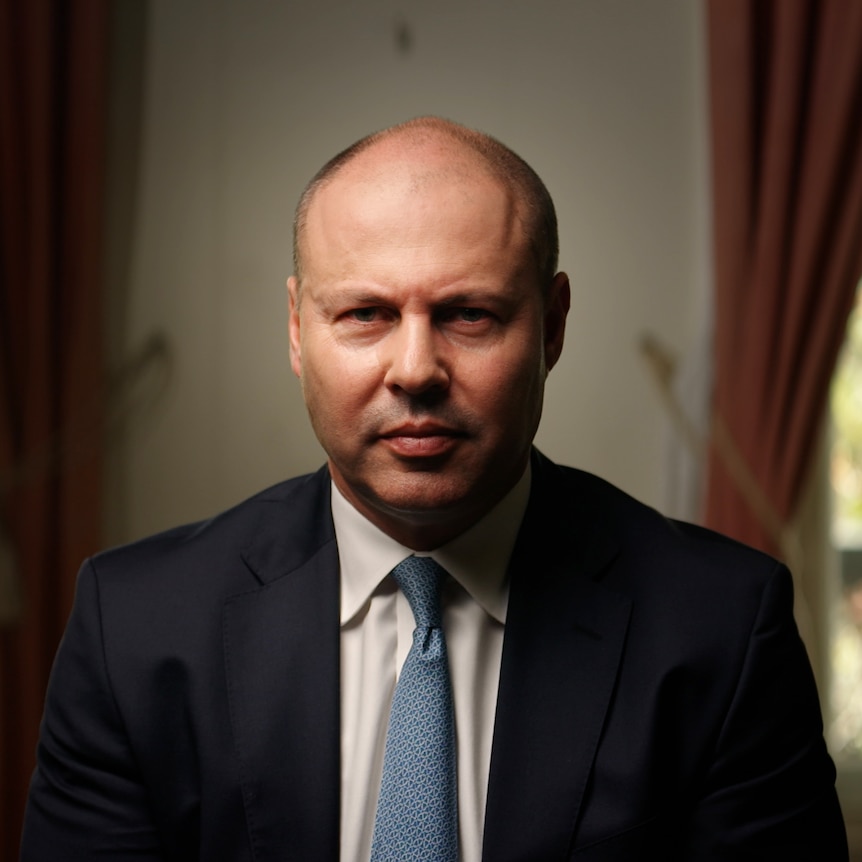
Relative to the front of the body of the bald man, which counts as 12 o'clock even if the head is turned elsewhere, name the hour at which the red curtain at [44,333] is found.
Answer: The red curtain is roughly at 5 o'clock from the bald man.

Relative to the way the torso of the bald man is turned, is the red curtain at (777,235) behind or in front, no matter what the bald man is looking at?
behind

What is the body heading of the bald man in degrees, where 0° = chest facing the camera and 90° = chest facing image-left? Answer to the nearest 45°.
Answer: approximately 0°
